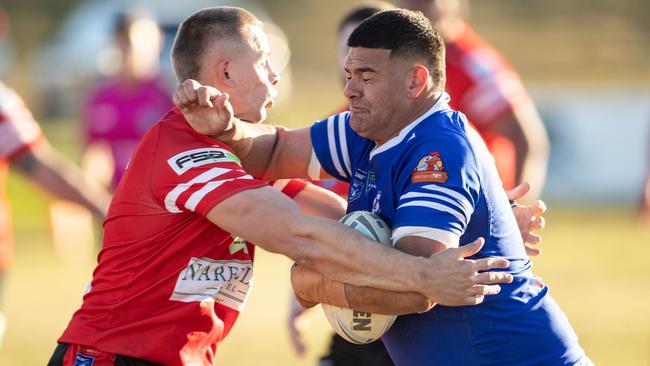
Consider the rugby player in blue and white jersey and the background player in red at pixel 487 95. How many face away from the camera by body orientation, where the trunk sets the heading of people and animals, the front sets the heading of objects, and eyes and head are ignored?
0

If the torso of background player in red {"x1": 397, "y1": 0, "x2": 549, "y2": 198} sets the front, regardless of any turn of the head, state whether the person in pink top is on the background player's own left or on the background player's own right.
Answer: on the background player's own right

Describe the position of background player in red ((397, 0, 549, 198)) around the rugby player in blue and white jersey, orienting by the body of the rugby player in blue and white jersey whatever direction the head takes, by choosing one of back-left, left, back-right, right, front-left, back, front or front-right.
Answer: back-right

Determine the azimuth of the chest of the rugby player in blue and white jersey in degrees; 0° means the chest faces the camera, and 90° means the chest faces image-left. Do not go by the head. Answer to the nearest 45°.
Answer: approximately 45°

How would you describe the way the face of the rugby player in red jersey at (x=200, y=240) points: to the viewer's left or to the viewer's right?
to the viewer's right

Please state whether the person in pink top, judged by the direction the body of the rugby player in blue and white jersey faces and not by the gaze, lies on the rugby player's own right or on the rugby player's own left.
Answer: on the rugby player's own right

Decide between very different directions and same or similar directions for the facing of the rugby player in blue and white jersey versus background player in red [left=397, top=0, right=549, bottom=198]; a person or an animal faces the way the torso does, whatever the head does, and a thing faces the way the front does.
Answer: same or similar directions

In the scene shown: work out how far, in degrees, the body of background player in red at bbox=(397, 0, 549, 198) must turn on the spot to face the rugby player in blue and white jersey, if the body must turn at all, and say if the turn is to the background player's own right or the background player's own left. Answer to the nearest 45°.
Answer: approximately 45° to the background player's own left

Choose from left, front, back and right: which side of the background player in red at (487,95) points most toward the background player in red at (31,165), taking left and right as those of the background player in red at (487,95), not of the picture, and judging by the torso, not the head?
front
